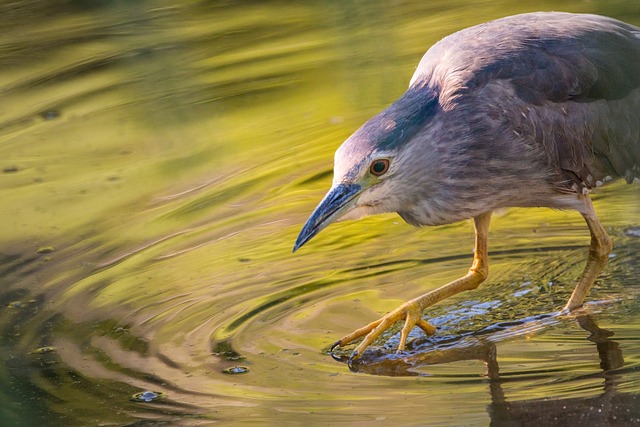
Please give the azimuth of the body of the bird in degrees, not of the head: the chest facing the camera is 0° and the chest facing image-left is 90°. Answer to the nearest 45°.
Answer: approximately 90°

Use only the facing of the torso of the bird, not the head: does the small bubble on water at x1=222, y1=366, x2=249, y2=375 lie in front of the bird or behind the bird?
in front

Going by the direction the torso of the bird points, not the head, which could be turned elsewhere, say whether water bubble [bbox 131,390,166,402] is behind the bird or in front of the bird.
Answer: in front
